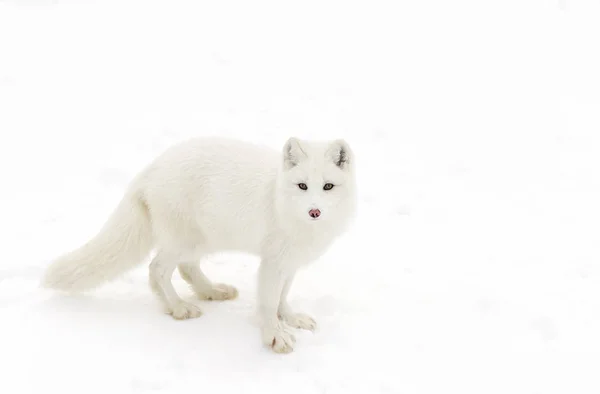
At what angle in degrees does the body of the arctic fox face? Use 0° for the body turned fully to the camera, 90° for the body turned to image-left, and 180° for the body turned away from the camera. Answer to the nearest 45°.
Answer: approximately 315°
